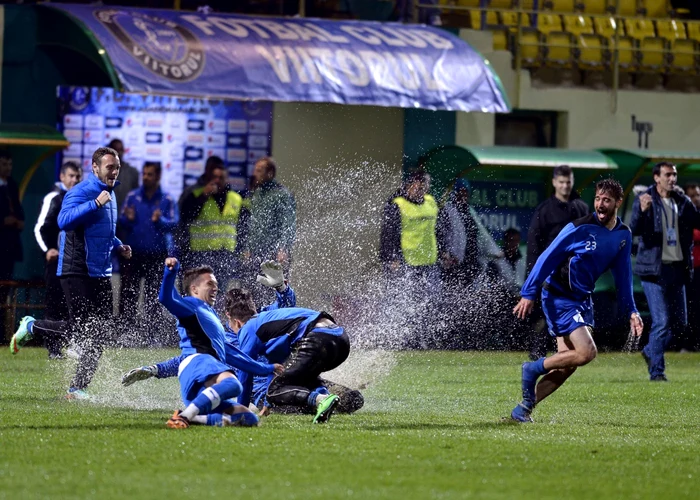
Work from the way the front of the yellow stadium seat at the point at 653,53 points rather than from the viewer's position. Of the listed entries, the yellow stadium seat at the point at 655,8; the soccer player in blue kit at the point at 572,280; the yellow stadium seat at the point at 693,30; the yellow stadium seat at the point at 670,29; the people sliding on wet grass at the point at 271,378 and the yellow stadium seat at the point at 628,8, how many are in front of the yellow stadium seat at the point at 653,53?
2

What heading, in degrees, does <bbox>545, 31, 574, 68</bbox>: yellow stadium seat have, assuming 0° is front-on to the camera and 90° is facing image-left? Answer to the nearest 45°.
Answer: approximately 0°

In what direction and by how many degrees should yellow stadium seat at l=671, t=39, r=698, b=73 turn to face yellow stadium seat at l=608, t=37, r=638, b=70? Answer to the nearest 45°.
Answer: approximately 45° to its right

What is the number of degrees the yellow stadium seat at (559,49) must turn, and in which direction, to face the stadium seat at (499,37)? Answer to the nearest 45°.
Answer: approximately 90° to its right

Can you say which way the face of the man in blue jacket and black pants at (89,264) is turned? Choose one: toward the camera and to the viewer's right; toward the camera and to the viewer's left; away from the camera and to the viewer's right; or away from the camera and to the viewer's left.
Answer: toward the camera and to the viewer's right

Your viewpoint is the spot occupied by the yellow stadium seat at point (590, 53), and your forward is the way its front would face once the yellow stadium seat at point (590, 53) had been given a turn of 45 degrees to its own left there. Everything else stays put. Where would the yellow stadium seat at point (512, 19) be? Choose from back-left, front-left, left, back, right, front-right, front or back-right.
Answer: back-right

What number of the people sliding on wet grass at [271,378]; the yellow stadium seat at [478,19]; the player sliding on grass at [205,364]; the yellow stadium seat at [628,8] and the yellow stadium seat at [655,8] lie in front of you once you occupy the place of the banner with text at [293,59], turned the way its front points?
2

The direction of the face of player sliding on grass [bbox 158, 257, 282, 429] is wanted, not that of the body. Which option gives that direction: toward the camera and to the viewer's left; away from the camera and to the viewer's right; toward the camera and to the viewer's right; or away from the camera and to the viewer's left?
toward the camera and to the viewer's right

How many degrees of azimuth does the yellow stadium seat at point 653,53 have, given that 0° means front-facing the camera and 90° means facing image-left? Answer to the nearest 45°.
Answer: approximately 0°

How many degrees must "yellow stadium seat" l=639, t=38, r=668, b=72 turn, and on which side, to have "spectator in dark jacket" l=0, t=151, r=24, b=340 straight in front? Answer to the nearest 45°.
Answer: approximately 45° to its right

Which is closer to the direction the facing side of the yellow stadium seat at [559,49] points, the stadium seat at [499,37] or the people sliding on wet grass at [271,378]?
the people sliding on wet grass
